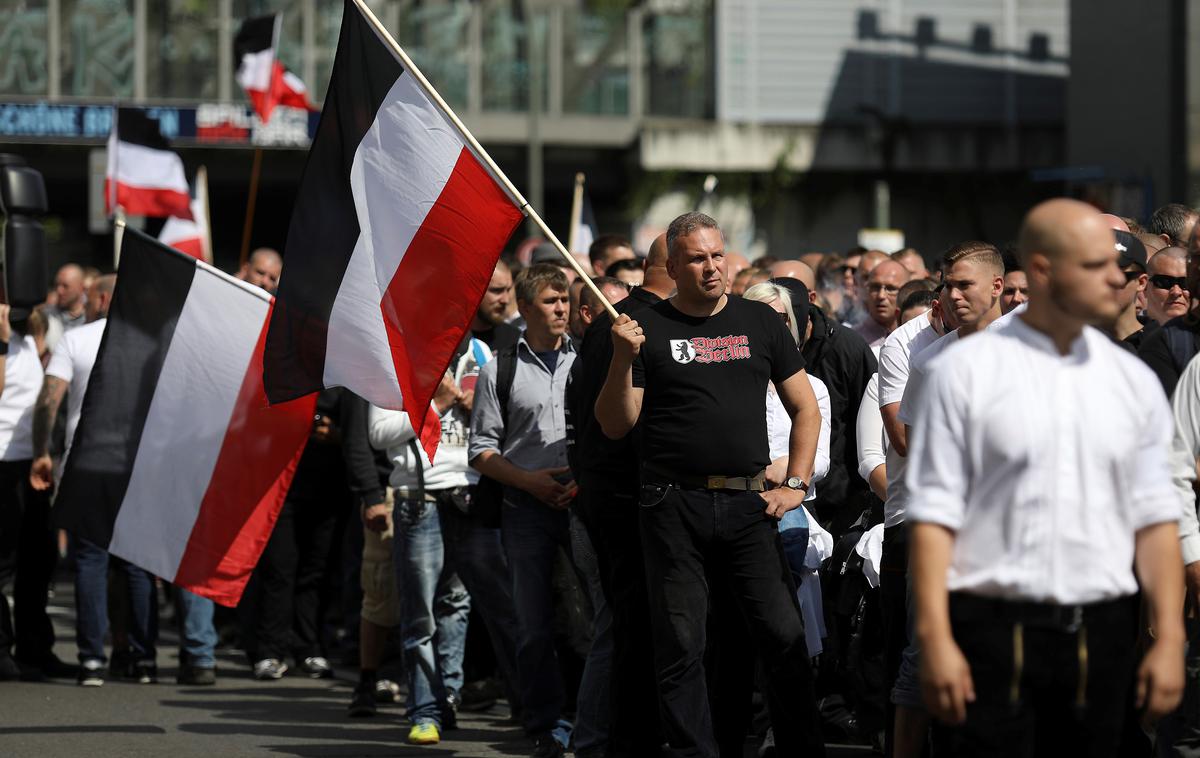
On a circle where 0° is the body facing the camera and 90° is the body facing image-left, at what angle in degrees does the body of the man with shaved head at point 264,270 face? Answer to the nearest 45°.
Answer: approximately 315°

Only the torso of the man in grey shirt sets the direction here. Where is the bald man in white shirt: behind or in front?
in front

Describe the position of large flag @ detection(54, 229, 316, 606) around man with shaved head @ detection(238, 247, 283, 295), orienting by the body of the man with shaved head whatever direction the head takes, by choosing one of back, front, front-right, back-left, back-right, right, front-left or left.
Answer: front-right

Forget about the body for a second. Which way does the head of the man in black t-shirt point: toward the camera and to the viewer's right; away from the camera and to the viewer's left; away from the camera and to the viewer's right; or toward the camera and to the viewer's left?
toward the camera and to the viewer's right
